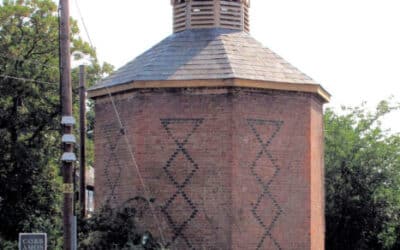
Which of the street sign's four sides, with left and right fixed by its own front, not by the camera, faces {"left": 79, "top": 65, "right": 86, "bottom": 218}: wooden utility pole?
back

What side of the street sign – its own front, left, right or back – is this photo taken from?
front

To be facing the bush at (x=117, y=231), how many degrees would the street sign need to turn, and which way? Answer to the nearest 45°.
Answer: approximately 135° to its left

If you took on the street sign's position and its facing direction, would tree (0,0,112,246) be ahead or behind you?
behind

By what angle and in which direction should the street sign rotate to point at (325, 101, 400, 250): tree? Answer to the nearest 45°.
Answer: approximately 135° to its left

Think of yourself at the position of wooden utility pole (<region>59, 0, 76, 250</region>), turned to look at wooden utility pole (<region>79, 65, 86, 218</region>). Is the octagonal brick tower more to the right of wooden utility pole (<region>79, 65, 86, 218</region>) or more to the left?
right
